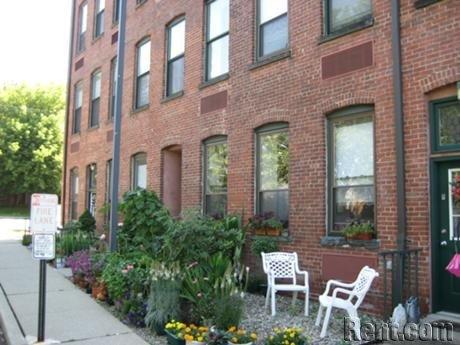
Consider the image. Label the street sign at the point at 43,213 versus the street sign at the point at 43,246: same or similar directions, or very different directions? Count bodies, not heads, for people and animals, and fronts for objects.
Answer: same or similar directions

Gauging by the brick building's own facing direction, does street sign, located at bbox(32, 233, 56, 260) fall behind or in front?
in front

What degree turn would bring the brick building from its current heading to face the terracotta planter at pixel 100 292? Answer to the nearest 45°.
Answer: approximately 45° to its right

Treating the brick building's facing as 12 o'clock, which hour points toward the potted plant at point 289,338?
The potted plant is roughly at 11 o'clock from the brick building.

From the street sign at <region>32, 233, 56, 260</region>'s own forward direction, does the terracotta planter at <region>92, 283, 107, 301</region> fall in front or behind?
behind

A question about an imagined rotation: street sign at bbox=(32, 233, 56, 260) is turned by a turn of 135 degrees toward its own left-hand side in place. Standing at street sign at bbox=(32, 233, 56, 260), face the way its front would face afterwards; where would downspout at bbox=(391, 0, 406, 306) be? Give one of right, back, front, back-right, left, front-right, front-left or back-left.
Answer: front-right

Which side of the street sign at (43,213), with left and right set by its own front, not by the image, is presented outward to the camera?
front

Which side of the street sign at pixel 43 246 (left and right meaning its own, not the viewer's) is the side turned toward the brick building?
left

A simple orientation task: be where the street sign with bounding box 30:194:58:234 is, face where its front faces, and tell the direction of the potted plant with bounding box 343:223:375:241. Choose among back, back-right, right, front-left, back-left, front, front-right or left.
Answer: left

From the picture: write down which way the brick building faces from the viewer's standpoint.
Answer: facing the viewer and to the left of the viewer

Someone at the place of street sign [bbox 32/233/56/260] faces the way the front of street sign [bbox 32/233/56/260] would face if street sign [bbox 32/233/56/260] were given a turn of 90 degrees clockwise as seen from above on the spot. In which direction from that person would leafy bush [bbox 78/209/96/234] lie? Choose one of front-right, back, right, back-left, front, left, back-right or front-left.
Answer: right

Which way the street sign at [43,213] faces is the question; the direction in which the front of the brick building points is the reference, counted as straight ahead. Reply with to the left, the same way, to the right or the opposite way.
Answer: to the left

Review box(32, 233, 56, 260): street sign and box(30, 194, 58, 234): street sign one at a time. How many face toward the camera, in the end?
2

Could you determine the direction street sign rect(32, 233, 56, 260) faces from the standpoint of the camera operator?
facing the viewer
